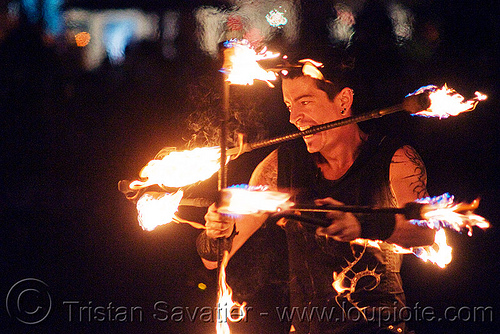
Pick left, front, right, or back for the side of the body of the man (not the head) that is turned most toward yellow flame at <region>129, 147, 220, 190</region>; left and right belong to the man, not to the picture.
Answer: right

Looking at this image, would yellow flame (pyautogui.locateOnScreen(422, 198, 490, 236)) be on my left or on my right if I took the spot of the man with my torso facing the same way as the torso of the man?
on my left

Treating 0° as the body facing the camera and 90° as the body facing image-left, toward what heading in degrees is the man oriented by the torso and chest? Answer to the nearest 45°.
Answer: approximately 45°
